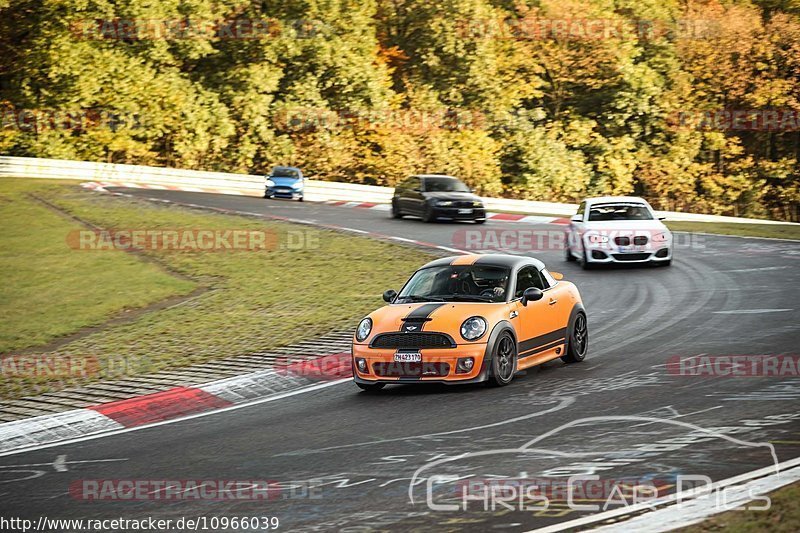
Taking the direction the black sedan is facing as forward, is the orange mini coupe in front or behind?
in front

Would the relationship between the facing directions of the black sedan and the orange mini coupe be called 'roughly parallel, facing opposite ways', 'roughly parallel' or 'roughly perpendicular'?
roughly perpendicular

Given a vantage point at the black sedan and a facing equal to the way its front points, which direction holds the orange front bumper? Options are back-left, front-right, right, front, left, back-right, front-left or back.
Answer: front-right

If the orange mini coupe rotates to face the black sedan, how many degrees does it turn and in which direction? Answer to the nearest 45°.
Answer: approximately 135° to its right

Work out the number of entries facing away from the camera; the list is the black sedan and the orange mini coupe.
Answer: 0

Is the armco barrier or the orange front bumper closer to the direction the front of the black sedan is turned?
the orange front bumper

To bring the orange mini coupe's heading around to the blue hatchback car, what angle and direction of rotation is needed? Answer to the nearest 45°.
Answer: approximately 135° to its right

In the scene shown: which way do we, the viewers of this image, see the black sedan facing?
facing the viewer and to the right of the viewer

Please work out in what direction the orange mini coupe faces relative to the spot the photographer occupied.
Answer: facing the viewer and to the left of the viewer

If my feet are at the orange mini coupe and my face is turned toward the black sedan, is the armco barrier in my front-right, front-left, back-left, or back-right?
front-left
